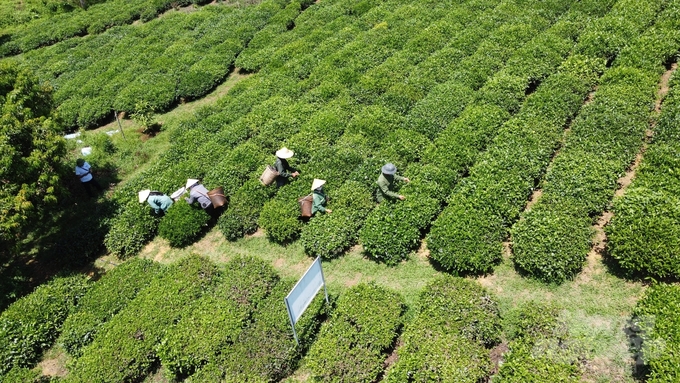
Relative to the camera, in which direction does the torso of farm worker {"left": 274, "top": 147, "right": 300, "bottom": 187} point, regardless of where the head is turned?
to the viewer's right

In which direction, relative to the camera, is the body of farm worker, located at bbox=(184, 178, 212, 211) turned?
to the viewer's left

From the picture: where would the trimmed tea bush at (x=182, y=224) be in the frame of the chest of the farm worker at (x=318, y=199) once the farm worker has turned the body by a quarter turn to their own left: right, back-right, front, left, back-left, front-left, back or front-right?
left

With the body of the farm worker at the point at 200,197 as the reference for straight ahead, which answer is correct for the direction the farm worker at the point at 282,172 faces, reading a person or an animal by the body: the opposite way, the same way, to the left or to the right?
the opposite way

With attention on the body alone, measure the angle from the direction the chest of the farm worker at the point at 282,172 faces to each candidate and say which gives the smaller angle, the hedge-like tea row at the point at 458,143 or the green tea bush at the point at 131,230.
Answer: the hedge-like tea row

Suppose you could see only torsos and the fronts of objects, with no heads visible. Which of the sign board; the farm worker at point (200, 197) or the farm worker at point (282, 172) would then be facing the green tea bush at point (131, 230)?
the farm worker at point (200, 197)

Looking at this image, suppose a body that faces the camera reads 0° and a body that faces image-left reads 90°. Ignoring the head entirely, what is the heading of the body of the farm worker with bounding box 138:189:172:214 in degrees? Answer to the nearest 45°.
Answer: approximately 90°

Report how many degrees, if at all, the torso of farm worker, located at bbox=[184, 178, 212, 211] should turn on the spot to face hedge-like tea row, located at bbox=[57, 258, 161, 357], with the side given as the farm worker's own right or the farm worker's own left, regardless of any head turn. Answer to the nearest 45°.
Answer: approximately 45° to the farm worker's own left

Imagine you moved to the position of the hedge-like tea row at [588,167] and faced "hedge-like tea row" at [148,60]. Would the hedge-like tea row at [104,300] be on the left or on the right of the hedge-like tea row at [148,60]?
left

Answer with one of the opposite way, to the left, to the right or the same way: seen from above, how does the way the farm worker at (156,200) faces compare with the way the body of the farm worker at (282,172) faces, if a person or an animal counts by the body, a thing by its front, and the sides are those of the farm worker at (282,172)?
the opposite way

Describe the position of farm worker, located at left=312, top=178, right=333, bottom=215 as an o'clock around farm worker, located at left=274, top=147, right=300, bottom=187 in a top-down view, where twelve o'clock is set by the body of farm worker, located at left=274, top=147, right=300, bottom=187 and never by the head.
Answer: farm worker, located at left=312, top=178, right=333, bottom=215 is roughly at 2 o'clock from farm worker, located at left=274, top=147, right=300, bottom=187.

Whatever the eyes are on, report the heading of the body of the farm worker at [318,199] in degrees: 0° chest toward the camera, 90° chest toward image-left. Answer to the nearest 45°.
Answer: approximately 270°
